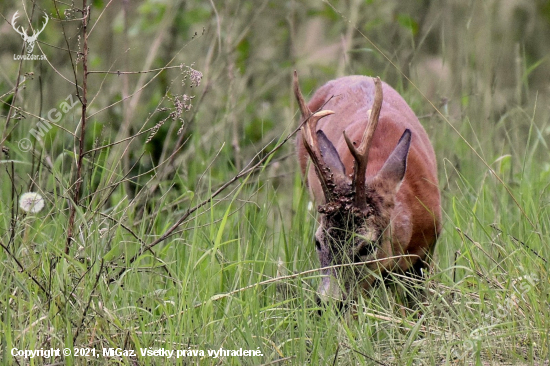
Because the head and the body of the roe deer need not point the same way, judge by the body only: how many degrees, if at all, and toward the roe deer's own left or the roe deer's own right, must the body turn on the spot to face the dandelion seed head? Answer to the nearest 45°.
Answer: approximately 90° to the roe deer's own right

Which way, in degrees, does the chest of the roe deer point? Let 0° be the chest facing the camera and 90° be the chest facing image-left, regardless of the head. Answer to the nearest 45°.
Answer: approximately 0°
